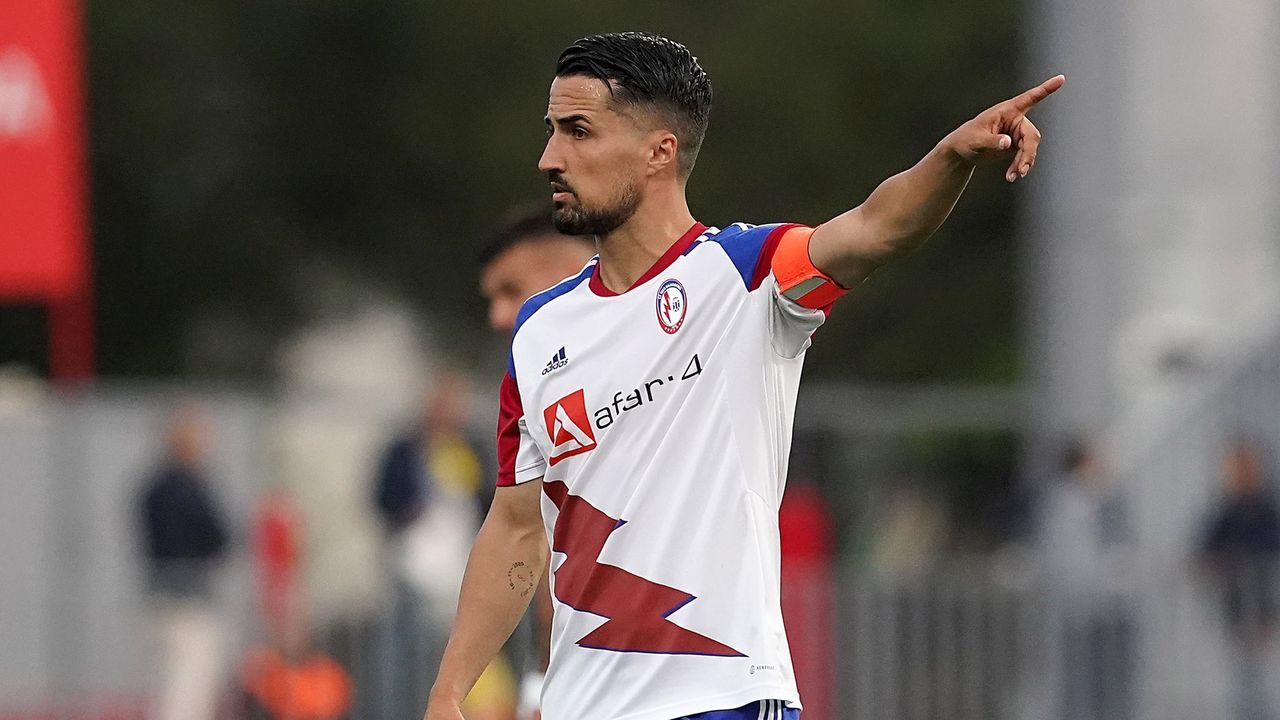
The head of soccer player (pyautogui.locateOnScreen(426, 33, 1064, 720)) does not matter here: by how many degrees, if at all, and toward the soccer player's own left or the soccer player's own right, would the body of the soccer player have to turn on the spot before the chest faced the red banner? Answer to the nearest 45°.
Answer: approximately 90° to the soccer player's own right

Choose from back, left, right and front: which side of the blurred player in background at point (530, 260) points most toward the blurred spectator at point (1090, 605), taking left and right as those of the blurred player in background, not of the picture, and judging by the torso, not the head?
back

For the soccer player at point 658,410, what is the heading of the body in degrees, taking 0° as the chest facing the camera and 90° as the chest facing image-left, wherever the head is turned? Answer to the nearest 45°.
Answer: approximately 45°
